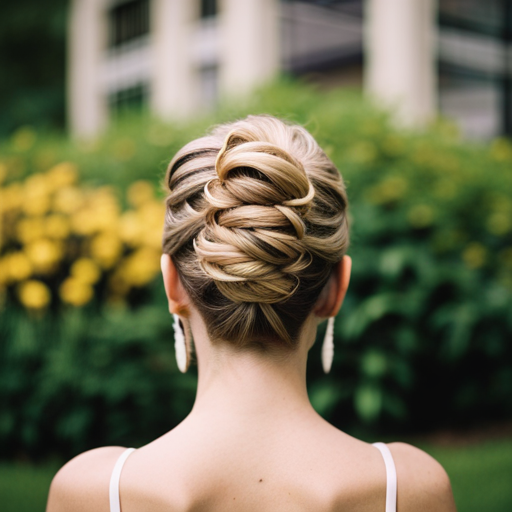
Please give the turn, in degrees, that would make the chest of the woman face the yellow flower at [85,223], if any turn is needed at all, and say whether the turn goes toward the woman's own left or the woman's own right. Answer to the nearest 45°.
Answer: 0° — they already face it

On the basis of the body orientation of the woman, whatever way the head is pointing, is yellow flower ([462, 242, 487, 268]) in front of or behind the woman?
in front

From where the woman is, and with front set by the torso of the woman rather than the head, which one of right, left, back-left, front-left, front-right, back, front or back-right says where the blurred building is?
front

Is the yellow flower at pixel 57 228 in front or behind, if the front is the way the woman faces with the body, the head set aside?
in front

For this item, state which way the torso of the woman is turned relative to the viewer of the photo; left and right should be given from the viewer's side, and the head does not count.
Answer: facing away from the viewer

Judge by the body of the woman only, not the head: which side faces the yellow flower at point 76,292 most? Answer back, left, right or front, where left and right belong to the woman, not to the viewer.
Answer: front

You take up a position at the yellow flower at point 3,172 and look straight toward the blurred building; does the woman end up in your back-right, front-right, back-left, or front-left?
back-right

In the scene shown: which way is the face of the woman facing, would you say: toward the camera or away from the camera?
away from the camera

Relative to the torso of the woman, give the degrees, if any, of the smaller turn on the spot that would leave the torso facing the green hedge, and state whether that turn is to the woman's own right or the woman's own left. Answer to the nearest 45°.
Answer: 0° — they already face it
